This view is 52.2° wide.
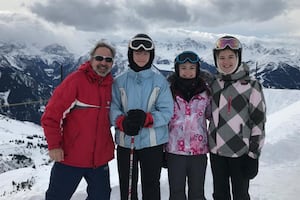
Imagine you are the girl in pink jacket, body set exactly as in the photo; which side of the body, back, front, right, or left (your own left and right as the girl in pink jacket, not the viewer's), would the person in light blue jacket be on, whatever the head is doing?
right

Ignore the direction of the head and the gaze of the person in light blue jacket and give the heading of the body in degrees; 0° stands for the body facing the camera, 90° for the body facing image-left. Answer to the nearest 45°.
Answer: approximately 0°

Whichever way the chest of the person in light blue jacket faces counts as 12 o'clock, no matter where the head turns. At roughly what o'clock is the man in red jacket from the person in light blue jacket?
The man in red jacket is roughly at 3 o'clock from the person in light blue jacket.

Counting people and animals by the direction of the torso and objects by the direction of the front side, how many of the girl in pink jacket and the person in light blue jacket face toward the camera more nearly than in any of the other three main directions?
2

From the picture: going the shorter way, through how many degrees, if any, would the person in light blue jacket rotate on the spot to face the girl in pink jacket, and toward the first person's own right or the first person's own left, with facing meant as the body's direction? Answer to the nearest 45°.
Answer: approximately 90° to the first person's own left

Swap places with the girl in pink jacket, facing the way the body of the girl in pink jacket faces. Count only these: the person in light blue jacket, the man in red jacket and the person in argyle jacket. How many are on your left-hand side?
1

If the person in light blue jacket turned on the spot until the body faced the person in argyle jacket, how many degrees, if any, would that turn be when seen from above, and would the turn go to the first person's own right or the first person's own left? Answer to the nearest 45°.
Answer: approximately 90° to the first person's own left

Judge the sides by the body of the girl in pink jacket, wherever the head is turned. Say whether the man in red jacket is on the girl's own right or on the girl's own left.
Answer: on the girl's own right

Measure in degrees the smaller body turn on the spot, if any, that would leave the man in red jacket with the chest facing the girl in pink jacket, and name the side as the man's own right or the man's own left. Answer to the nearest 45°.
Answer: approximately 45° to the man's own left

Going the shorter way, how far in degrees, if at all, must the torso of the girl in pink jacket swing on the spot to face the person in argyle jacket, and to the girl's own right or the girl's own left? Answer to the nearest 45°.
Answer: approximately 90° to the girl's own left
